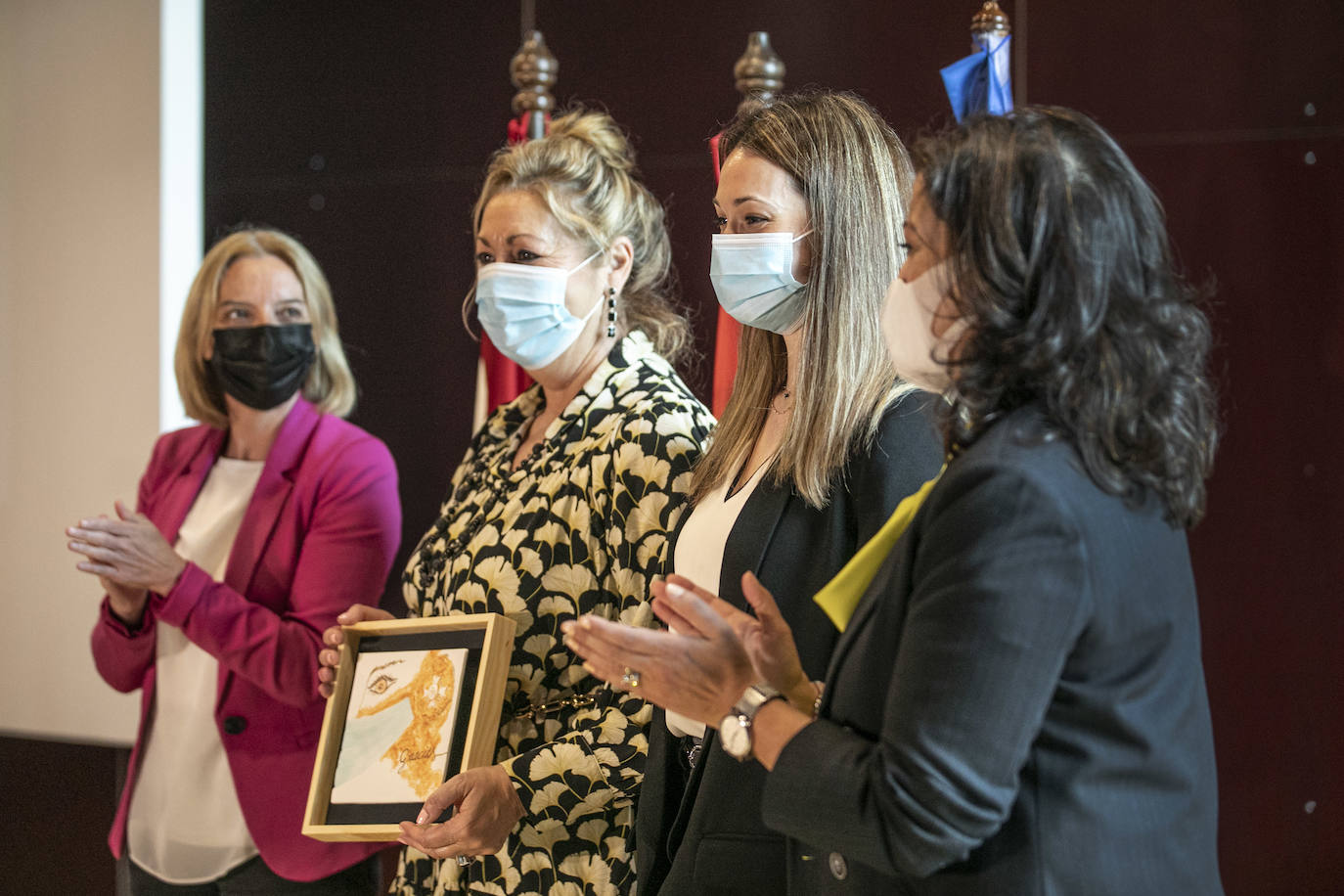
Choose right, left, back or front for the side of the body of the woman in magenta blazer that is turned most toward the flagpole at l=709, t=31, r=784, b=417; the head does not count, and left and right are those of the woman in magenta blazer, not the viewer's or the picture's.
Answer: left

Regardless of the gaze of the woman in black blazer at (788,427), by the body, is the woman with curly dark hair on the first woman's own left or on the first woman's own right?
on the first woman's own left

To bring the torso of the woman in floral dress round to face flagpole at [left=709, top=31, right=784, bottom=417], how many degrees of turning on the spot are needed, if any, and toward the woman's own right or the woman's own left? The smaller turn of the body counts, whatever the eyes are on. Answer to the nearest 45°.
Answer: approximately 180°

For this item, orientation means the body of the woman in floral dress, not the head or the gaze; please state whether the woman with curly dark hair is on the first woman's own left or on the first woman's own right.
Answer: on the first woman's own left

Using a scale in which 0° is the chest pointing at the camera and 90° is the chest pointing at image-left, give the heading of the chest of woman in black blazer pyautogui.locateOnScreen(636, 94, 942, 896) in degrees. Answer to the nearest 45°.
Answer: approximately 45°

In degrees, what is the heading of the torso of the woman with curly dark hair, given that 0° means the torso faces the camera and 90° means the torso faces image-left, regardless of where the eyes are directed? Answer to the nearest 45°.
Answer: approximately 90°

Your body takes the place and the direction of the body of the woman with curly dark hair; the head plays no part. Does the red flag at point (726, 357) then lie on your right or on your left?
on your right

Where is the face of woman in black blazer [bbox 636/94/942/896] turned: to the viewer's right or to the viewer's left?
to the viewer's left
